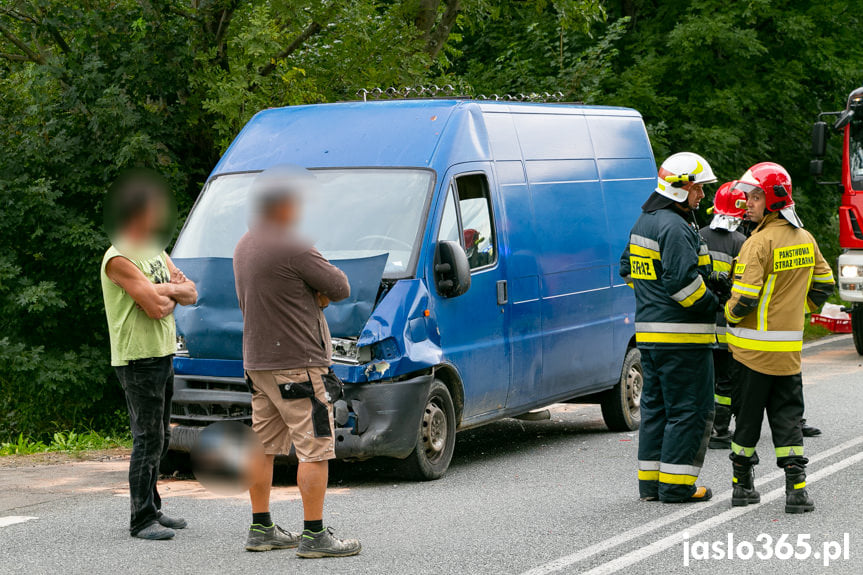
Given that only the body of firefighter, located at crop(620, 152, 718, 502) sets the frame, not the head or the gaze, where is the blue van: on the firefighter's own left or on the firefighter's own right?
on the firefighter's own left

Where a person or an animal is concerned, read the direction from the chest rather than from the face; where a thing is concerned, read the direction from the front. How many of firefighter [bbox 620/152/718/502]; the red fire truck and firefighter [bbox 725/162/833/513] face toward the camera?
1

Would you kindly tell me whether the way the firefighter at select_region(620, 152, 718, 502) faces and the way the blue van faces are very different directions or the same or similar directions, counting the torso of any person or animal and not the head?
very different directions

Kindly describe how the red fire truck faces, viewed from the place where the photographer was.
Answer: facing the viewer

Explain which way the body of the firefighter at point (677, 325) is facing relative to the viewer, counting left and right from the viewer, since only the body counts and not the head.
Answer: facing away from the viewer and to the right of the viewer

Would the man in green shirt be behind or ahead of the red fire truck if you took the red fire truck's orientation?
ahead

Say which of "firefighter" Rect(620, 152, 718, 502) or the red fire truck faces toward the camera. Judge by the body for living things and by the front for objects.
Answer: the red fire truck

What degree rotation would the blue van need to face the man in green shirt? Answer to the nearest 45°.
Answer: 0° — it already faces them

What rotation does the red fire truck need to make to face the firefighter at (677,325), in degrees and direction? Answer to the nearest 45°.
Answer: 0° — it already faces them

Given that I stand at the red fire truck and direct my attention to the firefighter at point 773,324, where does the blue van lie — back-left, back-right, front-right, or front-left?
front-right

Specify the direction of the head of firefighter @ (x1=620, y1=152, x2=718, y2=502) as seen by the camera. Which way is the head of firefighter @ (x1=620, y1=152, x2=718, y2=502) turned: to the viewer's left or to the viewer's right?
to the viewer's right

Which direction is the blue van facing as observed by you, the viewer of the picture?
facing the viewer and to the left of the viewer

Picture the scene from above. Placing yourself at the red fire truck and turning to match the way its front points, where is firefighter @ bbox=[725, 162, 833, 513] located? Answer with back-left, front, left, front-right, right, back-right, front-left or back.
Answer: front
